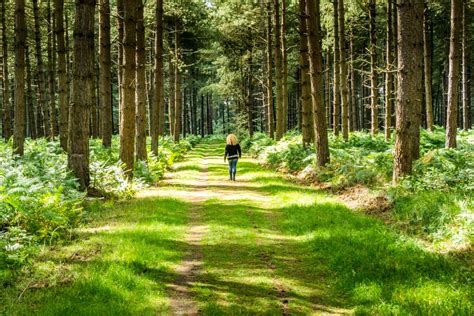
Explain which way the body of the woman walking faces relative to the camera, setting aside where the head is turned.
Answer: away from the camera
